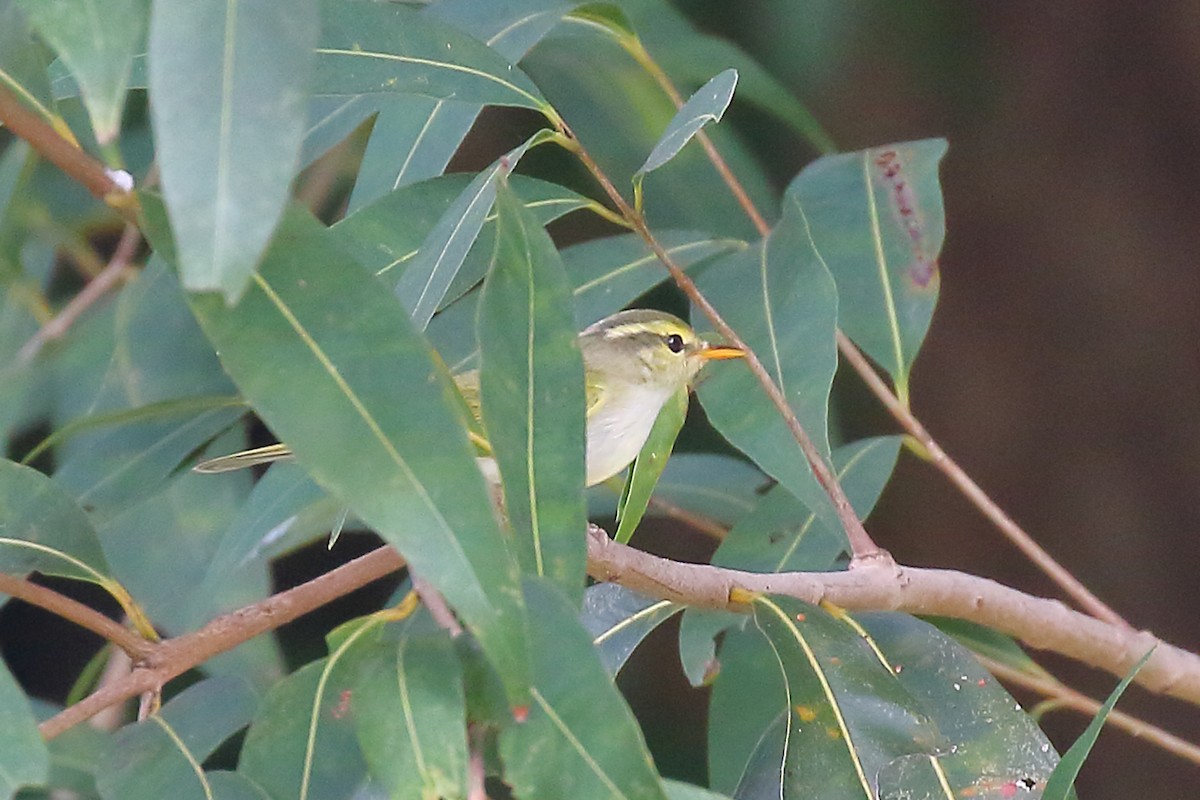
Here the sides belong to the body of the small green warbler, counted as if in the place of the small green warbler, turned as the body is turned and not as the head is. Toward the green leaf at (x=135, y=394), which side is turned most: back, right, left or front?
back

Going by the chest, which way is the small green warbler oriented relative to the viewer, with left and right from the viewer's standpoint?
facing to the right of the viewer

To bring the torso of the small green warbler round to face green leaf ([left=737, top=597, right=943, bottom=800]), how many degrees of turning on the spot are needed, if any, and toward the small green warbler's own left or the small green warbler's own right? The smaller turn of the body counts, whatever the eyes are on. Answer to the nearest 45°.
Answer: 0° — it already faces it

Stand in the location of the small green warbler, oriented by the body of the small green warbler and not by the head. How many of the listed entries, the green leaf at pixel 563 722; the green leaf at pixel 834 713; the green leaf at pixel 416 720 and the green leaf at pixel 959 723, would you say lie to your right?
4

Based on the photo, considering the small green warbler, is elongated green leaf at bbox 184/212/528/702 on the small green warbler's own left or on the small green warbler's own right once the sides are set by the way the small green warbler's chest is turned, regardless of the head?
on the small green warbler's own right

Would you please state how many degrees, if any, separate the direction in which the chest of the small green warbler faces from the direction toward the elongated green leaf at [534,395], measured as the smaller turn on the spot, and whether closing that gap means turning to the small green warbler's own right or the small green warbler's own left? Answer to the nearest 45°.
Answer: approximately 90° to the small green warbler's own right
